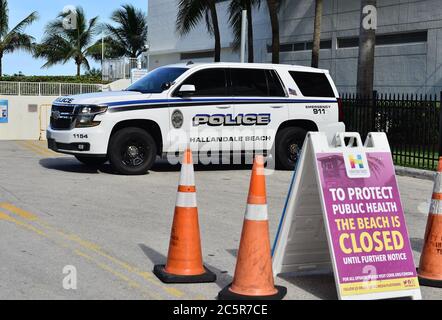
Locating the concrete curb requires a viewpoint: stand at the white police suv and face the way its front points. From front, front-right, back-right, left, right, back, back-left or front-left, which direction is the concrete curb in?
back-left

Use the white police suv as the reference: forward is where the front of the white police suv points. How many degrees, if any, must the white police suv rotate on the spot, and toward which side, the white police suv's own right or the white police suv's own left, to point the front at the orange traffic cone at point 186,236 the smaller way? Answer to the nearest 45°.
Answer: approximately 45° to the white police suv's own left

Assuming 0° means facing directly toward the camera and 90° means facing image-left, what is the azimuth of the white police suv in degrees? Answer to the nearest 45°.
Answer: approximately 45°

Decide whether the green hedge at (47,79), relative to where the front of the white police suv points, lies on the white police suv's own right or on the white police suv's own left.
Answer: on the white police suv's own right

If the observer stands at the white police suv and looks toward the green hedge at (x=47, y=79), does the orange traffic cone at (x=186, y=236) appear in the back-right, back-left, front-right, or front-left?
back-left

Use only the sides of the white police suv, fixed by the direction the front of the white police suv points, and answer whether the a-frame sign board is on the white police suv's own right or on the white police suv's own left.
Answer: on the white police suv's own left

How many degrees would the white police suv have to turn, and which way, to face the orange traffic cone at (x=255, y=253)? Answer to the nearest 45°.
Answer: approximately 45° to its left

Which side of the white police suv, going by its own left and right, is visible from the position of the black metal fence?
back

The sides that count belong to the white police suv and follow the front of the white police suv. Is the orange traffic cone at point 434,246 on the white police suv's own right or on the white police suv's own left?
on the white police suv's own left

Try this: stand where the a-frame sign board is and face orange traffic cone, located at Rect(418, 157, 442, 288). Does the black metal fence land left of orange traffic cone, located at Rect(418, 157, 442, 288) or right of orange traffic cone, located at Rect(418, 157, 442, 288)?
left

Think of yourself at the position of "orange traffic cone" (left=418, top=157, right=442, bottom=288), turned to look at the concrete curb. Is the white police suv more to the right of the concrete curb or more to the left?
left

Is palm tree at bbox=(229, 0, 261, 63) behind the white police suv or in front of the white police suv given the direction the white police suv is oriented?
behind
